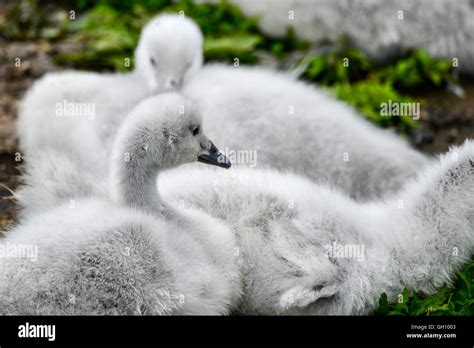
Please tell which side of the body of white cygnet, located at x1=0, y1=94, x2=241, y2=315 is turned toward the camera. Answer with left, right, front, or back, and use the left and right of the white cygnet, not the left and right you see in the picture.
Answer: right
